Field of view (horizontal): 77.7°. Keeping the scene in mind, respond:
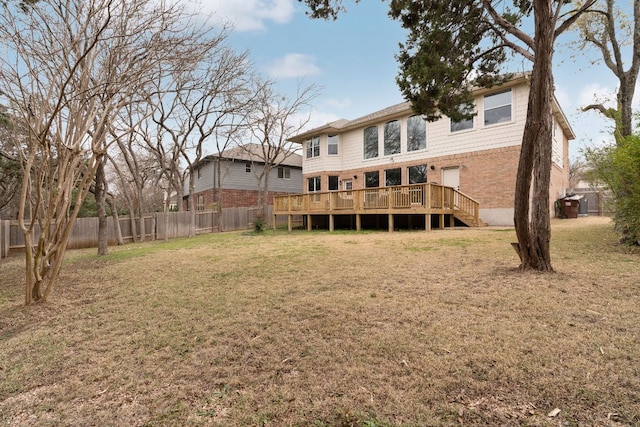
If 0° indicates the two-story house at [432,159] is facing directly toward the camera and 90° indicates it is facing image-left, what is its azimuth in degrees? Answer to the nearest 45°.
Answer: approximately 225°

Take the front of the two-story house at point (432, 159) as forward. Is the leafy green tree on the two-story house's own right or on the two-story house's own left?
on the two-story house's own right

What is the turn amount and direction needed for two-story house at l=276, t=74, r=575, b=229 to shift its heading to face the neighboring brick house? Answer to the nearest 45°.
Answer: approximately 90° to its left
